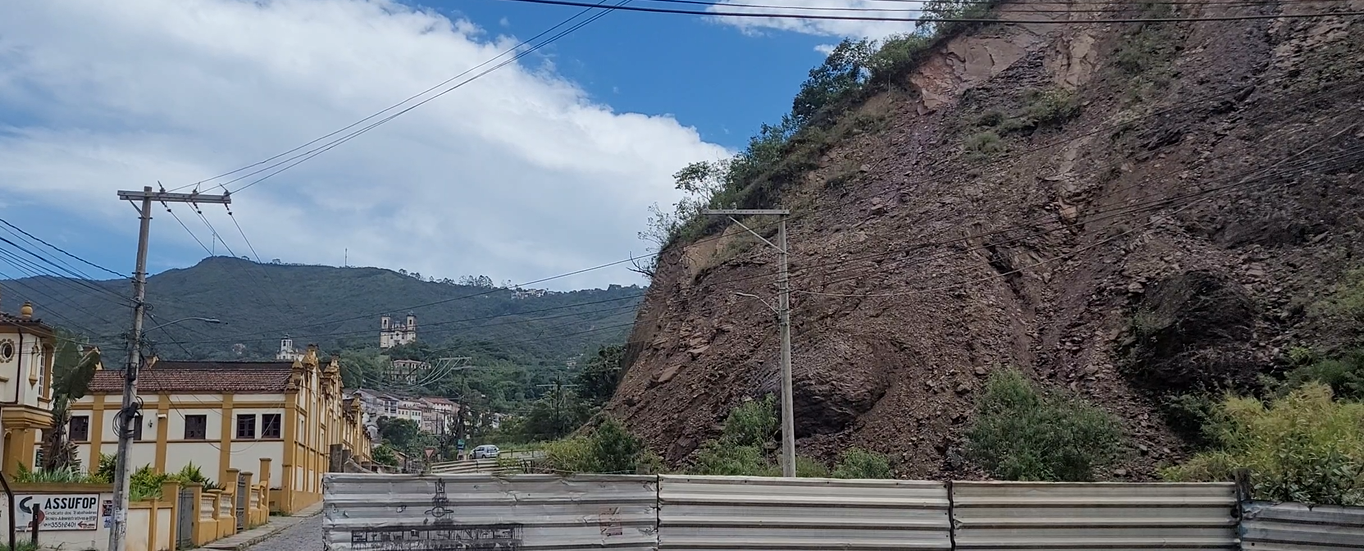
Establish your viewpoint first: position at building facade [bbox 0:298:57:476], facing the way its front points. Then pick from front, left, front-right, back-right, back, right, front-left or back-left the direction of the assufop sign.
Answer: front-right

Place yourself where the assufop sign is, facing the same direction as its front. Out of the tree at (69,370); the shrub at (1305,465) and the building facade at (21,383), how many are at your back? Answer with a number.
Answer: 2

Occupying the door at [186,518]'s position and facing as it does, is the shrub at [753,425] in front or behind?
in front

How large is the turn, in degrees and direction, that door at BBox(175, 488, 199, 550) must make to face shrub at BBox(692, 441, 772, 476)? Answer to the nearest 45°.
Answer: approximately 45° to its left

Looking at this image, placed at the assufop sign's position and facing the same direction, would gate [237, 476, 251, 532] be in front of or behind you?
behind

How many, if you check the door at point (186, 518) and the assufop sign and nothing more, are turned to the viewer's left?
0

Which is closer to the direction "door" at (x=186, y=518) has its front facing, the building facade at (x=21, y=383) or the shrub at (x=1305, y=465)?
the shrub

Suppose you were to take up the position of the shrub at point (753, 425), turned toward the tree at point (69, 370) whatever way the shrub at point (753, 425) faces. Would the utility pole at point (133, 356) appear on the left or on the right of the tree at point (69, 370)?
left

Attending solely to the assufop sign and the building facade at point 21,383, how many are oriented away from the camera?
0

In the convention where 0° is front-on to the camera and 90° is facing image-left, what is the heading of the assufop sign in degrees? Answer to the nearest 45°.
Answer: approximately 0°

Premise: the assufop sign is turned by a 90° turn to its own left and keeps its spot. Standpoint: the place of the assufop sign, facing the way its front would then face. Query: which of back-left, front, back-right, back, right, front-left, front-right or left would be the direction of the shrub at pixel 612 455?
front

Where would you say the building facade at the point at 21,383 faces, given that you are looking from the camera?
facing the viewer and to the right of the viewer

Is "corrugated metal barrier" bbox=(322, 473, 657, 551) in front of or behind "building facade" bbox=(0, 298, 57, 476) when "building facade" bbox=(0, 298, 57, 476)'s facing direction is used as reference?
in front
